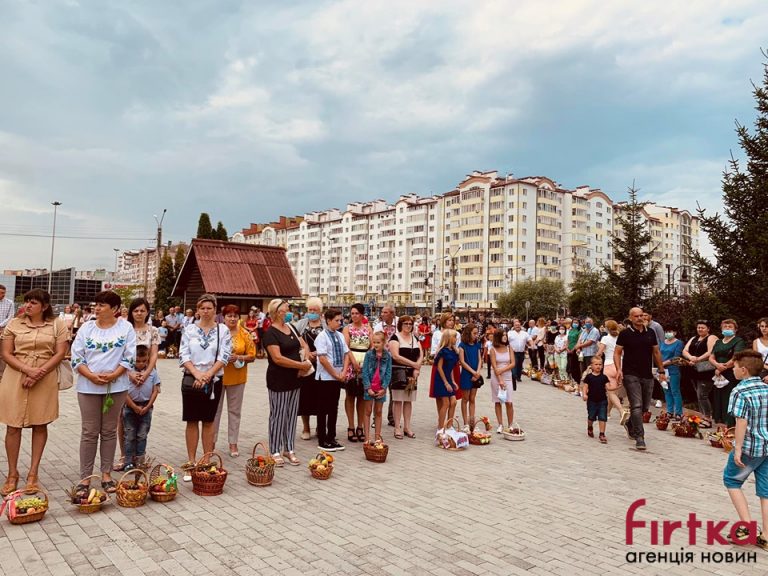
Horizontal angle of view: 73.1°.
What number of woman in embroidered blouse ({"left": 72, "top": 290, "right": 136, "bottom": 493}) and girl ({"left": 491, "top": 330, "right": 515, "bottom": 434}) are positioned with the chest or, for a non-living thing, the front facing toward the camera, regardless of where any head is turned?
2

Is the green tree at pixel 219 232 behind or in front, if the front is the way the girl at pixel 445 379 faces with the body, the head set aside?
behind

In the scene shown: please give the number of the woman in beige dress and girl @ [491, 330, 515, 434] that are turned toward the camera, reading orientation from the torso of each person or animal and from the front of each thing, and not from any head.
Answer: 2

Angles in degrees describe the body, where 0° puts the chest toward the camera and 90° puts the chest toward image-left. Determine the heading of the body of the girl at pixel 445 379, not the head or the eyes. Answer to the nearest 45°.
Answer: approximately 315°

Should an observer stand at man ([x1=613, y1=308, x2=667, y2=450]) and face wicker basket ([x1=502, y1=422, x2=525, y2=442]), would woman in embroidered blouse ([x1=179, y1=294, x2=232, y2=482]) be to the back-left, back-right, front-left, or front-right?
front-left

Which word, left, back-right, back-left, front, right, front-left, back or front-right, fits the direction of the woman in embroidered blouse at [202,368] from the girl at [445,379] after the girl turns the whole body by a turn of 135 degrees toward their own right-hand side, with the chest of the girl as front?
front-left

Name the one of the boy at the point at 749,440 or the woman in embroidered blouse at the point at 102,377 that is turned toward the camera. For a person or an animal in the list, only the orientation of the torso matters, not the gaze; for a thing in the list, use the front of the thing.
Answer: the woman in embroidered blouse

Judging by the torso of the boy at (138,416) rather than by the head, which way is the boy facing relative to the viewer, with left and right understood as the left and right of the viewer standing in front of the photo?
facing the viewer

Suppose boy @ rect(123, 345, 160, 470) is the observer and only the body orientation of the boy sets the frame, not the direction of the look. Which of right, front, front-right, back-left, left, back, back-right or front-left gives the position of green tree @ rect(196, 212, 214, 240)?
back

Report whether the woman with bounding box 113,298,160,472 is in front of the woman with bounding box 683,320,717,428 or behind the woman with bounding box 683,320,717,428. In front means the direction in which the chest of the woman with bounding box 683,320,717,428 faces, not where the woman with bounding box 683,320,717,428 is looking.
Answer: in front

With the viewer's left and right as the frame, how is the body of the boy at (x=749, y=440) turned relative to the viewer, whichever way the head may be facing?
facing away from the viewer and to the left of the viewer

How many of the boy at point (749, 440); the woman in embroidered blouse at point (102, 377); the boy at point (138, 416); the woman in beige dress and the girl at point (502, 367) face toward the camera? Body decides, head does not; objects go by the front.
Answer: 4

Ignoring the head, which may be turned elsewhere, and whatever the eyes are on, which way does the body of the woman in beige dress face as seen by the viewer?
toward the camera
